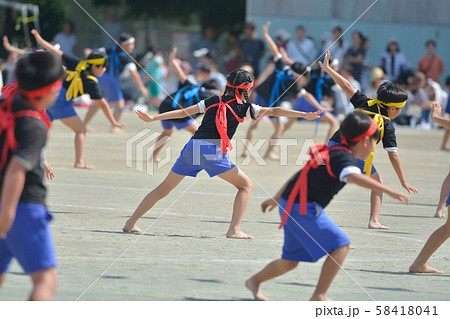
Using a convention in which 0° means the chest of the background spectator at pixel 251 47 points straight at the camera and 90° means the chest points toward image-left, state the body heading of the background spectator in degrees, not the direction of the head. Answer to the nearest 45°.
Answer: approximately 0°

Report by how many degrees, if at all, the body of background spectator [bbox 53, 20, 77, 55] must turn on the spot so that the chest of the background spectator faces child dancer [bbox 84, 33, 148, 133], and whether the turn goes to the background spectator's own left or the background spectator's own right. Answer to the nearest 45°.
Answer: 0° — they already face them

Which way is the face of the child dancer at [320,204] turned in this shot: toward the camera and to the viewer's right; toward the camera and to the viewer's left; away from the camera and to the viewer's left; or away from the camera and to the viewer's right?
away from the camera and to the viewer's right

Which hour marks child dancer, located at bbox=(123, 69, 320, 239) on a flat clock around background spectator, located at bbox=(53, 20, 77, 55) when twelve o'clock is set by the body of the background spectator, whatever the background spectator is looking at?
The child dancer is roughly at 12 o'clock from the background spectator.

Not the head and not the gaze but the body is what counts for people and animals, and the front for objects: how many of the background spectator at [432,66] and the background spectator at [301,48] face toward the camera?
2

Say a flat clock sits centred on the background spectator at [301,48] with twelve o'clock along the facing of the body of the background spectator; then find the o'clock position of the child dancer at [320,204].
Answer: The child dancer is roughly at 12 o'clock from the background spectator.

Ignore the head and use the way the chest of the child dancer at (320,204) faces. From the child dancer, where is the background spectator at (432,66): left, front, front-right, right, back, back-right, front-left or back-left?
front-left
